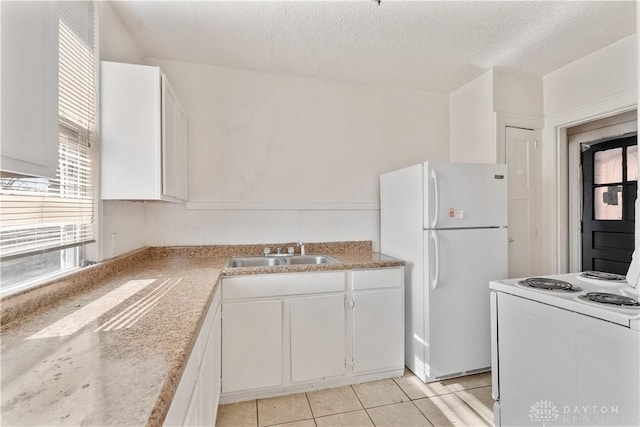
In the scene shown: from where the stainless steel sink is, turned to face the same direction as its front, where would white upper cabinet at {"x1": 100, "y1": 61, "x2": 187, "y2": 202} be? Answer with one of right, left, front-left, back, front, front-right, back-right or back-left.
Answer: front-right

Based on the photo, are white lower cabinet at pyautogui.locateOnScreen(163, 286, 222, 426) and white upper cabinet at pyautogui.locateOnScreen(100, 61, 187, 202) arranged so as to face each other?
no

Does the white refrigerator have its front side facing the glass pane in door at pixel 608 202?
no

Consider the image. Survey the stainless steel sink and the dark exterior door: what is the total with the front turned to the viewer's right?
0

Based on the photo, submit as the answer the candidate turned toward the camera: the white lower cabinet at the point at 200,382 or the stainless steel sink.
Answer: the stainless steel sink

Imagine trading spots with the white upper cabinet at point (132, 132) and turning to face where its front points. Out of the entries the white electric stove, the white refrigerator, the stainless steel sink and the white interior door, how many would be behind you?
0

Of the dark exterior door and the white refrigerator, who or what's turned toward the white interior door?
the dark exterior door

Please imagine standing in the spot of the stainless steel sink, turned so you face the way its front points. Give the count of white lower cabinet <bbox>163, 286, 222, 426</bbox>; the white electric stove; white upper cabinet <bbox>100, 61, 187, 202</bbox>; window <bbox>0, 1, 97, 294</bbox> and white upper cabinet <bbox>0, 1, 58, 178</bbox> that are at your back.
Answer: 0

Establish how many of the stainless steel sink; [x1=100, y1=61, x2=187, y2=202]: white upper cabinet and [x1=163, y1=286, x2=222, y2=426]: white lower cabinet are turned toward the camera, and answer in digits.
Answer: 1

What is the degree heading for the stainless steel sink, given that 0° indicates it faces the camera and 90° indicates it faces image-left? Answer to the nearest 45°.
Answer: approximately 0°

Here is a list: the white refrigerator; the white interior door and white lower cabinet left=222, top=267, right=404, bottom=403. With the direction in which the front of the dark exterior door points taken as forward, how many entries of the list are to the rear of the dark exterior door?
0

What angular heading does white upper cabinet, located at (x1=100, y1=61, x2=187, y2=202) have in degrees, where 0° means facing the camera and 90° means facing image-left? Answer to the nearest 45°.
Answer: approximately 270°

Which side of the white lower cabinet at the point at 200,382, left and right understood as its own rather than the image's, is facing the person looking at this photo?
right

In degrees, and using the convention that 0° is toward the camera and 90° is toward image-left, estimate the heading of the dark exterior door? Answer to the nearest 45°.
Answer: approximately 45°

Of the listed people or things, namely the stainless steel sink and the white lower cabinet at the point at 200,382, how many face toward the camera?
1

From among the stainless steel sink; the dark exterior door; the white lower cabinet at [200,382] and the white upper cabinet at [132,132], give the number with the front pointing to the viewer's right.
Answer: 2

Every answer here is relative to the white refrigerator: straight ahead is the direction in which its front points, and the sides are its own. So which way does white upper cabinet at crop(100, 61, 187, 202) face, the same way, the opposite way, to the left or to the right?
to the left

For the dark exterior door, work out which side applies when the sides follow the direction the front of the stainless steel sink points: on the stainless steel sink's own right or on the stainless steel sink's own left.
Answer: on the stainless steel sink's own left

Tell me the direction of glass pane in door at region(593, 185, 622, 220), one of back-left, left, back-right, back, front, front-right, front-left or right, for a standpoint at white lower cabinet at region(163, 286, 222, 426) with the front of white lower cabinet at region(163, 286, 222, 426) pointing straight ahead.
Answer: front
